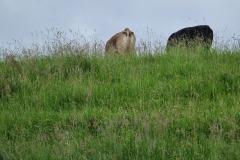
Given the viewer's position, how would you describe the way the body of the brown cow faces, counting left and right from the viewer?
facing away from the viewer and to the left of the viewer
